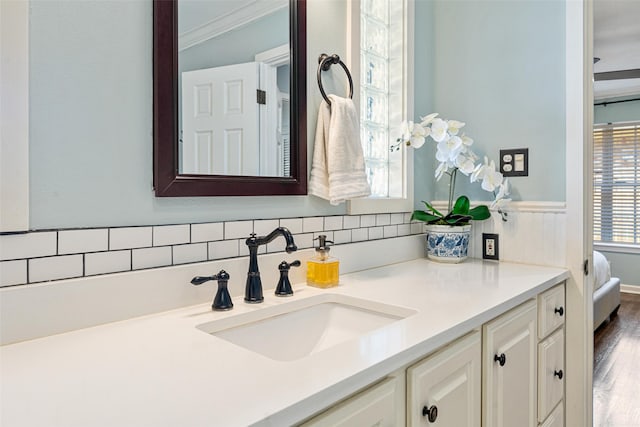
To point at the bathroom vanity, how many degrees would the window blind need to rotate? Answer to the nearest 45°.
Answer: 0° — it already faces it

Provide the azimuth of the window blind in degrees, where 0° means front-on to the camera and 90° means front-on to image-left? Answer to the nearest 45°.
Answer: approximately 0°

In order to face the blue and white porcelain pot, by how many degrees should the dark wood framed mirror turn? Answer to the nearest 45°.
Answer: approximately 90° to its left

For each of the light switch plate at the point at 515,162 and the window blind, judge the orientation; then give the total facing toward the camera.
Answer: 2

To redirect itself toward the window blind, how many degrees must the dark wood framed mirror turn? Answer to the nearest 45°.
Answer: approximately 90° to its left

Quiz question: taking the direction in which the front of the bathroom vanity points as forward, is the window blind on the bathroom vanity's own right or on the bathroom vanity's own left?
on the bathroom vanity's own left
